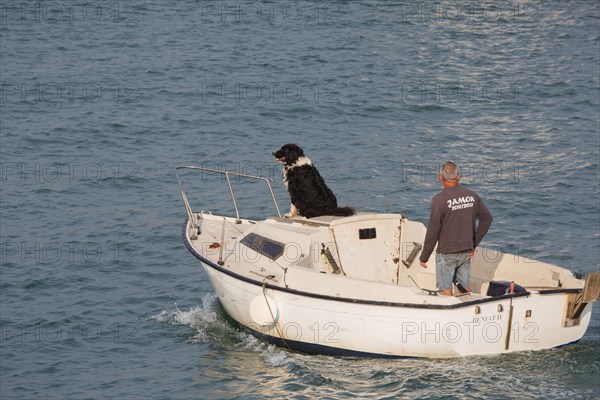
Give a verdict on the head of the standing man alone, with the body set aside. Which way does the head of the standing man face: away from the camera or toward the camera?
away from the camera

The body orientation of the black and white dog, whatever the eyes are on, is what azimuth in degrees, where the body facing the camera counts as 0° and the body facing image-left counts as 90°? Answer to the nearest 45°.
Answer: approximately 90°

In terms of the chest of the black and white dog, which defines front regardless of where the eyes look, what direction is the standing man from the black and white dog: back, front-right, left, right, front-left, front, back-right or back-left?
back-left
